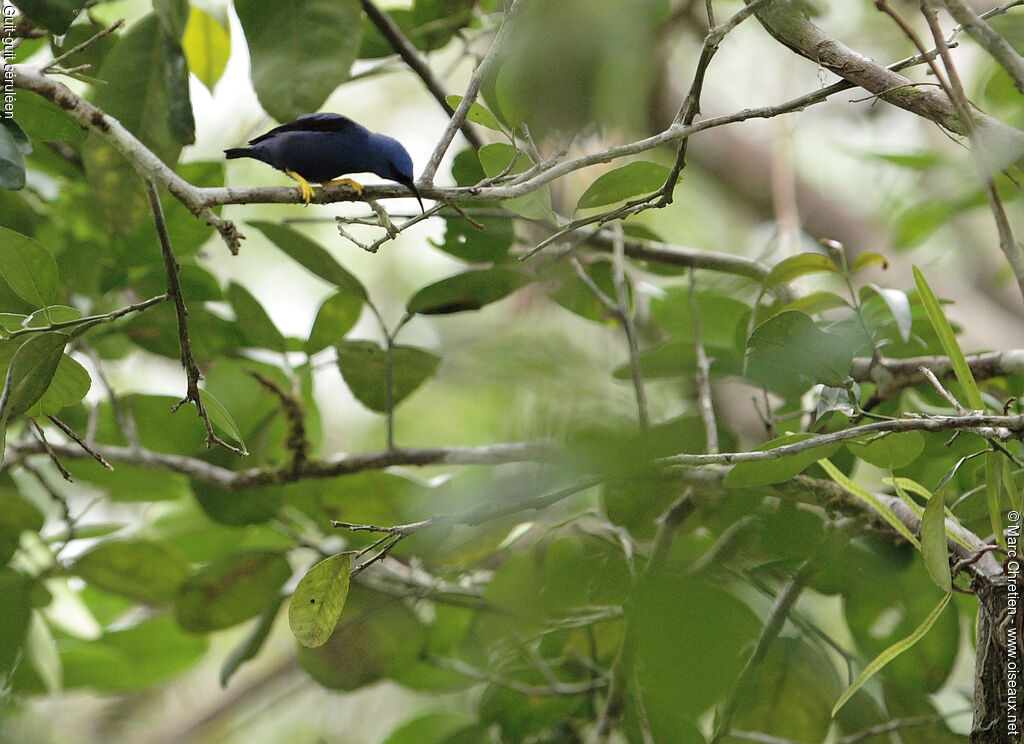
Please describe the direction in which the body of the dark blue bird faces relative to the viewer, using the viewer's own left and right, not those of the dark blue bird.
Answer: facing to the right of the viewer
